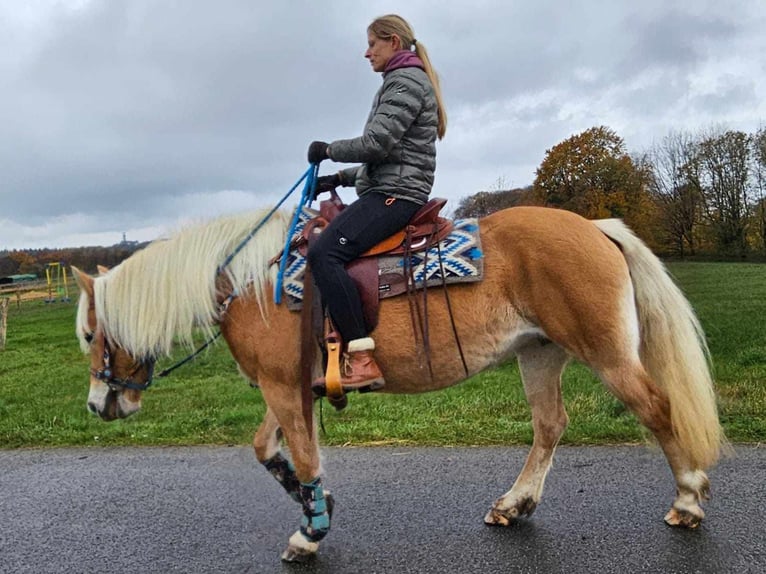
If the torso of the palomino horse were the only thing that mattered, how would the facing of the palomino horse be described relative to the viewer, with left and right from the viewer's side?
facing to the left of the viewer

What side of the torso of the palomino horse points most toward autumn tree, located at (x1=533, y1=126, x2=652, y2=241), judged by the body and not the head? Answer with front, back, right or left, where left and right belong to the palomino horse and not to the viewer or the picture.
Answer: right

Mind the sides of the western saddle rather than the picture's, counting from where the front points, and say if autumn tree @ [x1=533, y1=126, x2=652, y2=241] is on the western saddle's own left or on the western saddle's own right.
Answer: on the western saddle's own right

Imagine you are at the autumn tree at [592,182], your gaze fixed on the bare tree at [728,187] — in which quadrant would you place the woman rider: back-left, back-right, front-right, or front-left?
back-right

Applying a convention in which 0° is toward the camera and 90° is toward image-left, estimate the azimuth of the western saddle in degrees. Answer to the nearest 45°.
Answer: approximately 90°

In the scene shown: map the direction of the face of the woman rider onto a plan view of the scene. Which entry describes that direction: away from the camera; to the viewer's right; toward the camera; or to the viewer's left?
to the viewer's left

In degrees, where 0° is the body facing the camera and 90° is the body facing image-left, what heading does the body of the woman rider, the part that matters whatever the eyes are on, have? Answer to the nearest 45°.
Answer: approximately 90°

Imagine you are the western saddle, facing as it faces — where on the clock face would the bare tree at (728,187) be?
The bare tree is roughly at 4 o'clock from the western saddle.

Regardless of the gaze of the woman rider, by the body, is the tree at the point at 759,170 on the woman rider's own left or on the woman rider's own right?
on the woman rider's own right

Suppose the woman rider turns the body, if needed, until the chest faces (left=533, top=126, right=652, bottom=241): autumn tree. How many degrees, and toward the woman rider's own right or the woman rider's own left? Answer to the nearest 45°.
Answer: approximately 90° to the woman rider's own right

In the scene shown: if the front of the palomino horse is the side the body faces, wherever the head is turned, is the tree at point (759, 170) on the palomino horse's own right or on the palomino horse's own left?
on the palomino horse's own right
